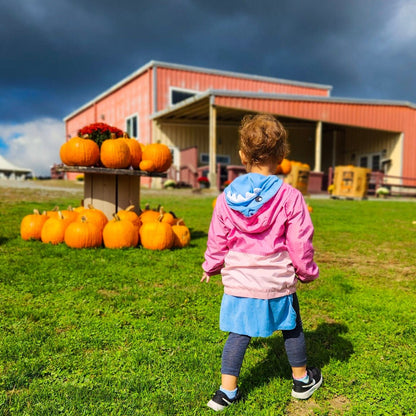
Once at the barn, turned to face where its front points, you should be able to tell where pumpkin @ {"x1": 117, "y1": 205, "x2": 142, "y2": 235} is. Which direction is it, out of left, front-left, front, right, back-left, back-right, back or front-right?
front-right

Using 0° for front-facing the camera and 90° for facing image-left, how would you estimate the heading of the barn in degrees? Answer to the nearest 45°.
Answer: approximately 315°

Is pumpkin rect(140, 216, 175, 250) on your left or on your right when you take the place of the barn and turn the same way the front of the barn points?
on your right

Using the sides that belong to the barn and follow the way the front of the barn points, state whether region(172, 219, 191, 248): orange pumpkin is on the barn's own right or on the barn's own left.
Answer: on the barn's own right

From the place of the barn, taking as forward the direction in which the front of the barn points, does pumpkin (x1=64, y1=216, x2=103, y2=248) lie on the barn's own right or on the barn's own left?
on the barn's own right

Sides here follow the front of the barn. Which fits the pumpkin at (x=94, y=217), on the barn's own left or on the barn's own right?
on the barn's own right

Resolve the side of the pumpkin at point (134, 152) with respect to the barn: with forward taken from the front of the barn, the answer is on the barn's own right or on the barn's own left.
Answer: on the barn's own right

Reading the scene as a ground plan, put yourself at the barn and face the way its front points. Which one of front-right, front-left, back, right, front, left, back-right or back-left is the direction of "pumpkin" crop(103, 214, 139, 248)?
front-right

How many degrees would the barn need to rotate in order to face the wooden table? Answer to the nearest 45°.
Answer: approximately 45° to its right

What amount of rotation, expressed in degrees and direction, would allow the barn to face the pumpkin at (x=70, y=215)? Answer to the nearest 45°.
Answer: approximately 45° to its right
